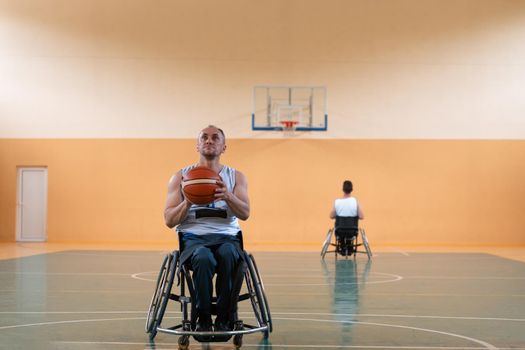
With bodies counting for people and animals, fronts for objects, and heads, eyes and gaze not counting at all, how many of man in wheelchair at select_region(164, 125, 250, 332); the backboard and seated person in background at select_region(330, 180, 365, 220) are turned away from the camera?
1

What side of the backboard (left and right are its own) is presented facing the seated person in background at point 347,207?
front

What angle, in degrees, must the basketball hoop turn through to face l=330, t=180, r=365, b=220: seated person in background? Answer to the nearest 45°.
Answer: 0° — it already faces them

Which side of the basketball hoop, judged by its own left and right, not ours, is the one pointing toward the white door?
right

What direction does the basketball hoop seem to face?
toward the camera

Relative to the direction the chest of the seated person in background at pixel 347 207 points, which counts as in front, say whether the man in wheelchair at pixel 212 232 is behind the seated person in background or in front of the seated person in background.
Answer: behind

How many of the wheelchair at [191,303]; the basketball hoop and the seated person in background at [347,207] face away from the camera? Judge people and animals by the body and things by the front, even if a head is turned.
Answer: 1

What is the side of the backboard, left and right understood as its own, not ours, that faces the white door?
right

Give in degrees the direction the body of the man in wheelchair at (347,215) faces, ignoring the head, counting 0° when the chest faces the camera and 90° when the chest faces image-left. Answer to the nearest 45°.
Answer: approximately 180°

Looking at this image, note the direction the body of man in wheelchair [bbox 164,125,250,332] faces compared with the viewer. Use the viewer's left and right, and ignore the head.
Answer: facing the viewer

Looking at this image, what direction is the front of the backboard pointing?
toward the camera

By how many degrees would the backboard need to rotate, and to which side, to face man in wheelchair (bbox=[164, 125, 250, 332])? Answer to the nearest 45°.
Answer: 0° — it already faces them

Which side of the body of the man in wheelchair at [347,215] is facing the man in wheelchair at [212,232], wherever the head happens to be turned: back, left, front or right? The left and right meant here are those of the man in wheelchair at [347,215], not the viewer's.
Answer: back

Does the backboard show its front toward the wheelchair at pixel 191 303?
yes

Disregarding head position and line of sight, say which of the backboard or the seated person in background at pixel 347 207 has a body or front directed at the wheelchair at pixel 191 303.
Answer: the backboard
